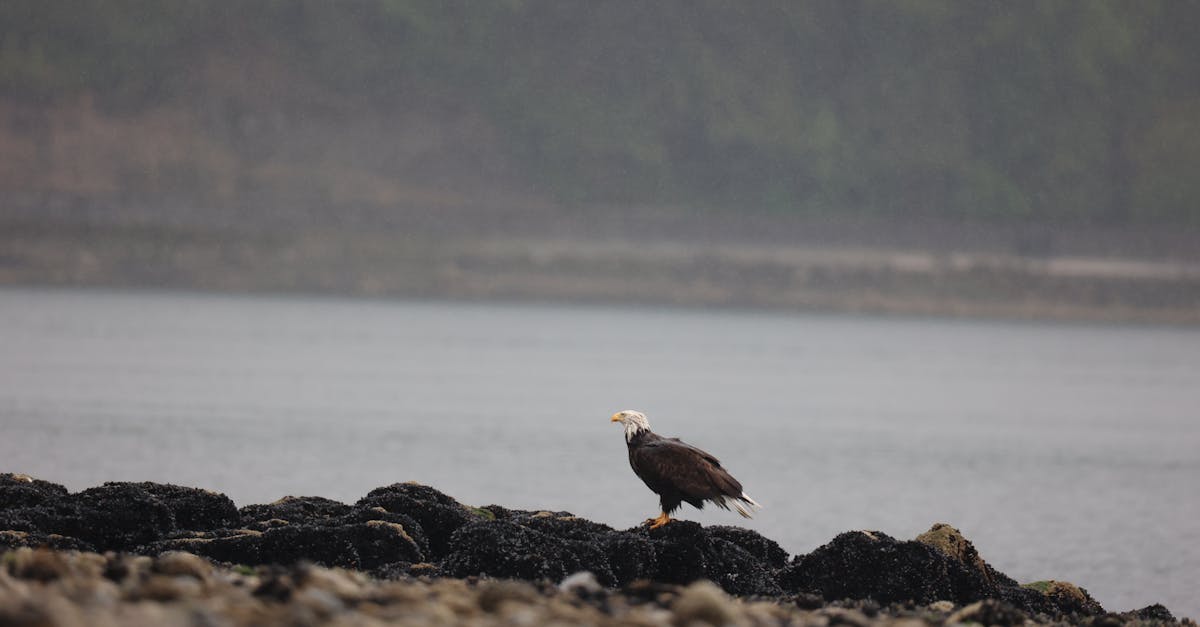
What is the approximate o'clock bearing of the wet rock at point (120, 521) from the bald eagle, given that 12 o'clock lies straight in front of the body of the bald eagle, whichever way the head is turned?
The wet rock is roughly at 12 o'clock from the bald eagle.

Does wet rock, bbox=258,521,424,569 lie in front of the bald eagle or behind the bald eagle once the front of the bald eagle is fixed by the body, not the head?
in front

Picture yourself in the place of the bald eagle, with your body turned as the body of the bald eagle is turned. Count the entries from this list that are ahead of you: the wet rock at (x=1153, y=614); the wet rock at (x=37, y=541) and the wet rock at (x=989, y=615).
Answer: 1

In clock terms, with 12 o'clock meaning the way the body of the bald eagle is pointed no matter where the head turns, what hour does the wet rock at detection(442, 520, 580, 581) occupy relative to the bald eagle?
The wet rock is roughly at 12 o'clock from the bald eagle.

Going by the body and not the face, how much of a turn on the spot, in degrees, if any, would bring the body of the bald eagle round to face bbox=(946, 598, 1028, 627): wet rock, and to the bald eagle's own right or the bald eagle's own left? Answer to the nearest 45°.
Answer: approximately 135° to the bald eagle's own left

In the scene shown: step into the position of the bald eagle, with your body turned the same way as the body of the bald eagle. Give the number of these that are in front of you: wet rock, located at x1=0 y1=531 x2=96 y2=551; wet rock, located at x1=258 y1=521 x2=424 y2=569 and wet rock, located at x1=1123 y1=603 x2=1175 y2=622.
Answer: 2

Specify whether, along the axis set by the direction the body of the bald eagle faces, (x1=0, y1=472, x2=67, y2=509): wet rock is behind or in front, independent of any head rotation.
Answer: in front

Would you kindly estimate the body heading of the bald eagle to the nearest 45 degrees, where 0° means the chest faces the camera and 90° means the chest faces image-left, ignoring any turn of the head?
approximately 90°

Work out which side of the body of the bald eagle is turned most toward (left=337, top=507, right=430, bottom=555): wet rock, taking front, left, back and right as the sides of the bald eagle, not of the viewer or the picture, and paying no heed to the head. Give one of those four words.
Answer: front

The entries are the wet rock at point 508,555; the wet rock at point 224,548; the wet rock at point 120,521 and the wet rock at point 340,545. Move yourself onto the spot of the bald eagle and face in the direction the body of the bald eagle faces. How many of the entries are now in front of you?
4

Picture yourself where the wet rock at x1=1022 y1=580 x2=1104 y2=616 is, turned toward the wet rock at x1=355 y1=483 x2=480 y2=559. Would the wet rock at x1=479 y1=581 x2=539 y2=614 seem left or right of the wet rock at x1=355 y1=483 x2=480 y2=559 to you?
left

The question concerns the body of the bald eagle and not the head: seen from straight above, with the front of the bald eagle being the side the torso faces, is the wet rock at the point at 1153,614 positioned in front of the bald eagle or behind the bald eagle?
behind
